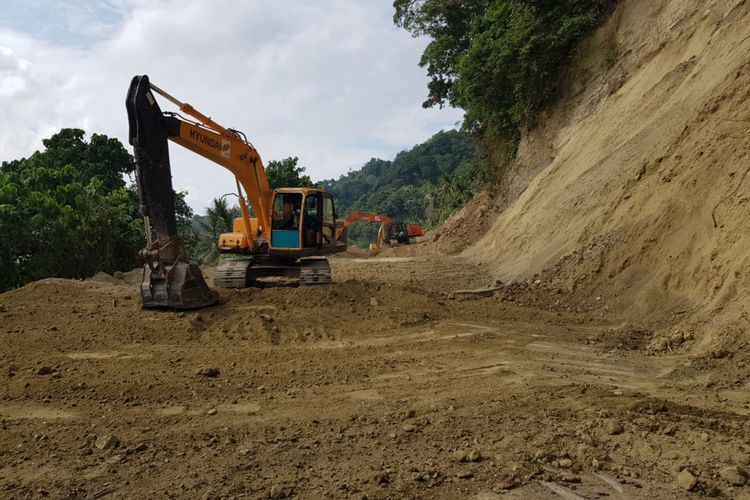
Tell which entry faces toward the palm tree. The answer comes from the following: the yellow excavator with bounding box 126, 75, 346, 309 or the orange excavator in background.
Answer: the orange excavator in background

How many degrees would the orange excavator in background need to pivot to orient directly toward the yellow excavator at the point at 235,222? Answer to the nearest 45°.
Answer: approximately 90° to its left

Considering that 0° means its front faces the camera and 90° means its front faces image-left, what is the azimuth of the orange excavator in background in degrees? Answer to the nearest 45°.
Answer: approximately 90°

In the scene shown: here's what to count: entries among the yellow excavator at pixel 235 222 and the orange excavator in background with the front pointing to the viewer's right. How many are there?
0

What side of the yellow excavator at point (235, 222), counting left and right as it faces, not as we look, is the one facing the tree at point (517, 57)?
back

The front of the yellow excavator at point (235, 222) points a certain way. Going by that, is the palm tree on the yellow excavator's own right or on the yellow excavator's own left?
on the yellow excavator's own right

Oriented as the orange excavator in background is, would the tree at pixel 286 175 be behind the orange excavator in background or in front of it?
in front

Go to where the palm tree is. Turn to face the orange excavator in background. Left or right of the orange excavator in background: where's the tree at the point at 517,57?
right

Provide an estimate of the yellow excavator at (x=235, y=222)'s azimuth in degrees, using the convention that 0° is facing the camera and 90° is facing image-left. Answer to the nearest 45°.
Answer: approximately 45°

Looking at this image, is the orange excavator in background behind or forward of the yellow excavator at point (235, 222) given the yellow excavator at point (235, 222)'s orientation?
behind

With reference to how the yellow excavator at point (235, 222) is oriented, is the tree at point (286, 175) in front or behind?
behind
